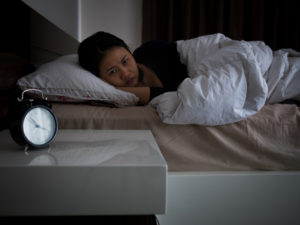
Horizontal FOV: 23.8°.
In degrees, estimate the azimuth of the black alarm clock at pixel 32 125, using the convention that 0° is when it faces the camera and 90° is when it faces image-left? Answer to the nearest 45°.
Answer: approximately 315°

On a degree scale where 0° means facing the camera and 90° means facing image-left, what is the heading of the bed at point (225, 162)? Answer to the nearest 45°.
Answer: approximately 270°

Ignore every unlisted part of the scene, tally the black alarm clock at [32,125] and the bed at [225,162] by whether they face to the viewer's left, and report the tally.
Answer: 0

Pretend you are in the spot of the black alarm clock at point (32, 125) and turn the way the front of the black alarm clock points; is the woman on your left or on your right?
on your left
